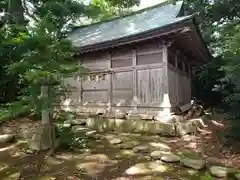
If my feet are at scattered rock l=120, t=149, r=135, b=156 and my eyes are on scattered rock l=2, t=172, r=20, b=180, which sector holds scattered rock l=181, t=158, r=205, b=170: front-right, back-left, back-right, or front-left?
back-left

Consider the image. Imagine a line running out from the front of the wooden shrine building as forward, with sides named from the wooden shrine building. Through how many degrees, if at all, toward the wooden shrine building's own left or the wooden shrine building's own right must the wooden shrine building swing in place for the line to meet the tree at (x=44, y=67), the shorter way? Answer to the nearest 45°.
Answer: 0° — it already faces it

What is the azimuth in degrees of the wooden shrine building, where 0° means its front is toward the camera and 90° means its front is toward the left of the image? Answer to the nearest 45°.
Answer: approximately 45°

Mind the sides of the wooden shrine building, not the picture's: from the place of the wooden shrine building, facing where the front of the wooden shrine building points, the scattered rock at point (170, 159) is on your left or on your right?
on your left

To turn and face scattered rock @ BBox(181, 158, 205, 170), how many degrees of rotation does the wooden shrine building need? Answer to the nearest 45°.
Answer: approximately 45° to its left
